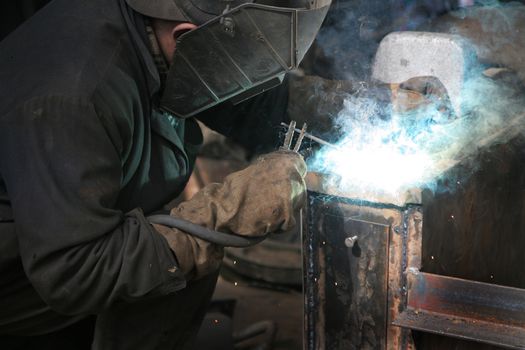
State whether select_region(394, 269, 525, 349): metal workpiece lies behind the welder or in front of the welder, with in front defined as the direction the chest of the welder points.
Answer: in front

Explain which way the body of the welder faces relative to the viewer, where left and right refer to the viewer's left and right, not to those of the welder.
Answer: facing to the right of the viewer

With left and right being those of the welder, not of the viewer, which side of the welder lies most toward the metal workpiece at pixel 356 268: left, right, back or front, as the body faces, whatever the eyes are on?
front
